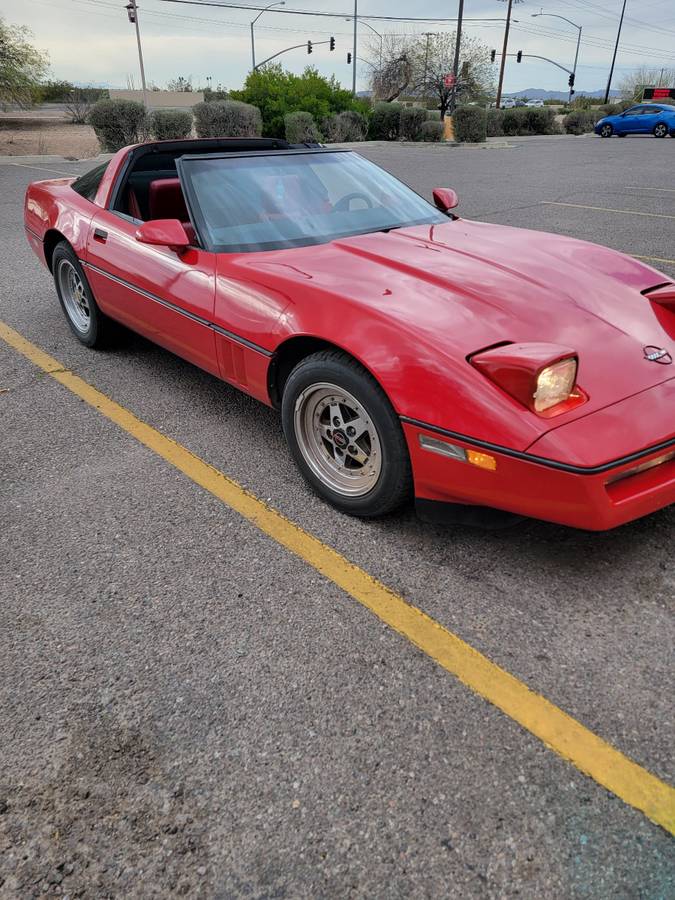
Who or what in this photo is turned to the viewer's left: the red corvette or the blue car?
the blue car

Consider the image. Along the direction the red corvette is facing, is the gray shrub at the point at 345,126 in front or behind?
behind

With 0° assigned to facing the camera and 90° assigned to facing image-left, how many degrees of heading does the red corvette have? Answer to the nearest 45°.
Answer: approximately 315°

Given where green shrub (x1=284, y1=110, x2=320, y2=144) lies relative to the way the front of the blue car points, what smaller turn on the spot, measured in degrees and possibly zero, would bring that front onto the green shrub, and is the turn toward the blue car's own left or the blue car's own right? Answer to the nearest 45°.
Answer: approximately 45° to the blue car's own left

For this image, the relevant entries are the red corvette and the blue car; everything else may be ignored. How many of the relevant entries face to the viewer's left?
1

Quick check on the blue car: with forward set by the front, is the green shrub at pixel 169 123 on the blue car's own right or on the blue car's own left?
on the blue car's own left

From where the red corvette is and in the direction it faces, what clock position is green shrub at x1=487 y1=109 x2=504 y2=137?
The green shrub is roughly at 8 o'clock from the red corvette.

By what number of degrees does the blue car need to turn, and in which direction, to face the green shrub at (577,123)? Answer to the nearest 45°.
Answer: approximately 45° to its right

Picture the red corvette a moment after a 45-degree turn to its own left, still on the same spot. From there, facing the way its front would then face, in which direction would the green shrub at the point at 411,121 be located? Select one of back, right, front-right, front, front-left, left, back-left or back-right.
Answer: left

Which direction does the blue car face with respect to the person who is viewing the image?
facing to the left of the viewer

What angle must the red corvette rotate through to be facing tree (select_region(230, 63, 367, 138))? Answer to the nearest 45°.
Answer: approximately 135° to its left

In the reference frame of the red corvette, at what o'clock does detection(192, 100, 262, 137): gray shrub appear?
The gray shrub is roughly at 7 o'clock from the red corvette.

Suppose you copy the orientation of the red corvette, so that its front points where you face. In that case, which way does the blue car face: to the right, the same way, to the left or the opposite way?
the opposite way

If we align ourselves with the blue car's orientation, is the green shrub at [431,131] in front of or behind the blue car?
in front
